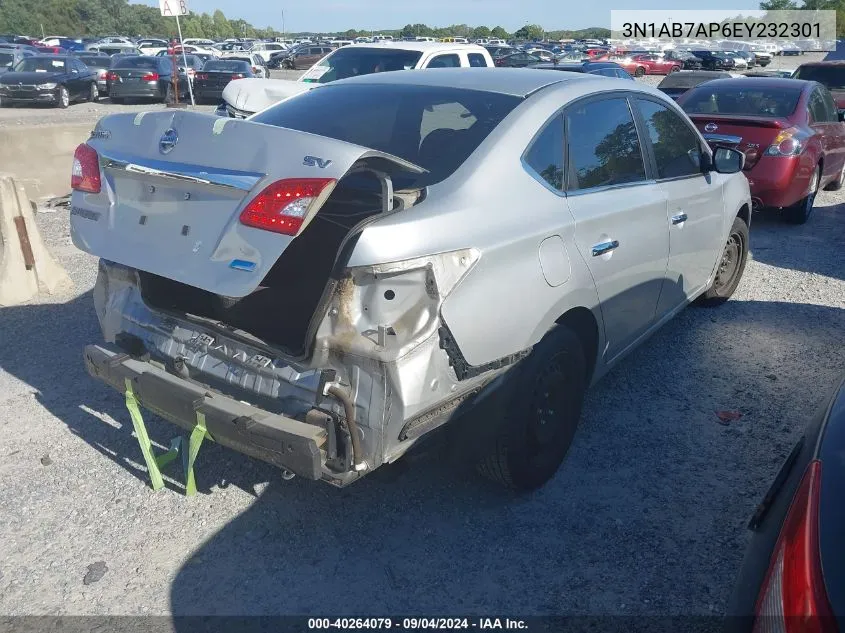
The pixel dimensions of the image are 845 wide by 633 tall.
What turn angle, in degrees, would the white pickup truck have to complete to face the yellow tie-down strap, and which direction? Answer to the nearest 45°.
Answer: approximately 45° to its left

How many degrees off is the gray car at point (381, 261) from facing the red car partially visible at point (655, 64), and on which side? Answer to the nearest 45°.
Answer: approximately 45° to its left

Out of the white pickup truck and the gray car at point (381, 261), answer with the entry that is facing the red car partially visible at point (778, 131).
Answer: the gray car

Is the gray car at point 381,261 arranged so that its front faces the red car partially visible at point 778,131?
yes

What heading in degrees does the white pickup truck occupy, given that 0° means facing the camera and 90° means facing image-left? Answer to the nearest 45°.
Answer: approximately 45°

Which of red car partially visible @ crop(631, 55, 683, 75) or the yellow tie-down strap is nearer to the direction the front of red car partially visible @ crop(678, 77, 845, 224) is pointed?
the red car partially visible

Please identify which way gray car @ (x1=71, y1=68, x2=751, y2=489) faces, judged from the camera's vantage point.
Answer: facing away from the viewer and to the right of the viewer

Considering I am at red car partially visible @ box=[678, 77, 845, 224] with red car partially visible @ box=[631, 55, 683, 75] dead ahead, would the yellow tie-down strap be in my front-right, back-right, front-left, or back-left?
back-left

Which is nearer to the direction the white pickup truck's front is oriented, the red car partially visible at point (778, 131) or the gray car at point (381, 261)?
the gray car

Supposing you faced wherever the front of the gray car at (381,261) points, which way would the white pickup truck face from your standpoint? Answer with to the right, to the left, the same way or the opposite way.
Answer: the opposite way

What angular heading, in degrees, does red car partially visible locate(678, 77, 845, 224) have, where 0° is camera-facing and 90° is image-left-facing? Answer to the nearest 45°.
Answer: approximately 225°

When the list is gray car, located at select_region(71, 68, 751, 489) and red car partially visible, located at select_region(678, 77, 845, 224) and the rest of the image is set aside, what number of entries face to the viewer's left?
0

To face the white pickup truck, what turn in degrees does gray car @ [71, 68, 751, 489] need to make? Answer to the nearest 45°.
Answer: approximately 45° to its left
